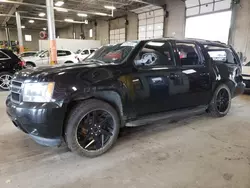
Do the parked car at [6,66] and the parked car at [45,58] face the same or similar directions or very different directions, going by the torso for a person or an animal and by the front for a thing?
same or similar directions

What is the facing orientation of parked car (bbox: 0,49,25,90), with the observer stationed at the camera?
facing to the left of the viewer

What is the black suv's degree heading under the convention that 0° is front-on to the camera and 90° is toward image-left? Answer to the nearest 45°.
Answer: approximately 45°

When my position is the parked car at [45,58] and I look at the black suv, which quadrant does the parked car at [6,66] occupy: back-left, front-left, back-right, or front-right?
front-right

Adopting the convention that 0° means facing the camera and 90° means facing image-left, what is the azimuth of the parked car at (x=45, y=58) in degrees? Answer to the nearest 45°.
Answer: approximately 90°

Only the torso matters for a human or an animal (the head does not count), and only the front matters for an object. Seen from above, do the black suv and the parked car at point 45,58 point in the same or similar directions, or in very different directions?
same or similar directions

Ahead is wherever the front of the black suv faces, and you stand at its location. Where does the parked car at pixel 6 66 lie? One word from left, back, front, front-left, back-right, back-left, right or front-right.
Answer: right

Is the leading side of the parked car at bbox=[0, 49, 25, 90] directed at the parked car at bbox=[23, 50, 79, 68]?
no

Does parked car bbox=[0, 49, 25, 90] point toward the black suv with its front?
no
